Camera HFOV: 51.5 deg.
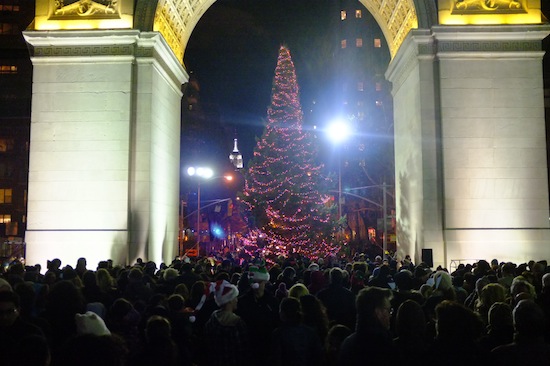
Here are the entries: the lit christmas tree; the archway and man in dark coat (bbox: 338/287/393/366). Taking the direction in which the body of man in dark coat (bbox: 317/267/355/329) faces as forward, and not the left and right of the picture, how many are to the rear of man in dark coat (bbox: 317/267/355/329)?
1

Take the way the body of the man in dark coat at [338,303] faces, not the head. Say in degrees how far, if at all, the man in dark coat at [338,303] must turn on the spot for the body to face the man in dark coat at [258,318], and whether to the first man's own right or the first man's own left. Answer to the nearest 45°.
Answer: approximately 135° to the first man's own left

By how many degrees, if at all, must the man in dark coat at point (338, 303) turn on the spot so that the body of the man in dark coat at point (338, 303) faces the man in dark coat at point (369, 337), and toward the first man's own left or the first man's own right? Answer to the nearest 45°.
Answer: approximately 180°

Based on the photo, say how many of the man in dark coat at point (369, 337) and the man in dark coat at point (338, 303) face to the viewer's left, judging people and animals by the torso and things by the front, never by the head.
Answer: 0

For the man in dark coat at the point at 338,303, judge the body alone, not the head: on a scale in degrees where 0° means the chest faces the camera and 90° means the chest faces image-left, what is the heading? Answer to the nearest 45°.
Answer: approximately 180°

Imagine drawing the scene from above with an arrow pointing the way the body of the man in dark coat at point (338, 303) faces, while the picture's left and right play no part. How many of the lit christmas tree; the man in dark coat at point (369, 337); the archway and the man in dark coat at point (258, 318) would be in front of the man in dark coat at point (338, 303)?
2

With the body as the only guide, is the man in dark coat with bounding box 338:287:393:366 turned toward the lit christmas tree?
no

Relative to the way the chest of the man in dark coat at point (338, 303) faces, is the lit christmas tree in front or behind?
in front
